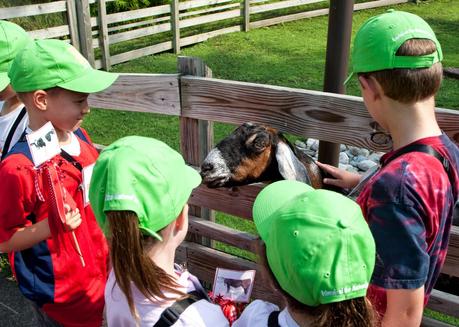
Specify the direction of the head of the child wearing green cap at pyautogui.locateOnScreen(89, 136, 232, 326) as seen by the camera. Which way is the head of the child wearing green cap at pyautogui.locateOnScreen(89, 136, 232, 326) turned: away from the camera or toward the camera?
away from the camera

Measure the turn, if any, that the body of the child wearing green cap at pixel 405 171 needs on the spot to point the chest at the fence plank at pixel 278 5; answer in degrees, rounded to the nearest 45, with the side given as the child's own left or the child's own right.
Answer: approximately 45° to the child's own right

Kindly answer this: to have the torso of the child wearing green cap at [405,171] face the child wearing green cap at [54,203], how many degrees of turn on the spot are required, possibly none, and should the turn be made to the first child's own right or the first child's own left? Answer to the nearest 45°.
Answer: approximately 45° to the first child's own left

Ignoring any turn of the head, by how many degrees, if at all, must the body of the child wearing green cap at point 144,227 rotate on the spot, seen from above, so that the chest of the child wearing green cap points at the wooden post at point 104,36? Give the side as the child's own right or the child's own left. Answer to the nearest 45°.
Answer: approximately 45° to the child's own left

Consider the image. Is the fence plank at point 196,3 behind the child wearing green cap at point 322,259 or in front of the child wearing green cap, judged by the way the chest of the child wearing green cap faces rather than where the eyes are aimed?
in front

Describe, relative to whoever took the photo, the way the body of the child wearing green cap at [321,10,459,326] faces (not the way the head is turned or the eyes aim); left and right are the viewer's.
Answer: facing away from the viewer and to the left of the viewer

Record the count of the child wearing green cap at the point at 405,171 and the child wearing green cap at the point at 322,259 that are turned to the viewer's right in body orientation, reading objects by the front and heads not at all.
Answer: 0

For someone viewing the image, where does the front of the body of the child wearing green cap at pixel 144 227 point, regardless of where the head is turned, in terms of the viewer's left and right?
facing away from the viewer and to the right of the viewer

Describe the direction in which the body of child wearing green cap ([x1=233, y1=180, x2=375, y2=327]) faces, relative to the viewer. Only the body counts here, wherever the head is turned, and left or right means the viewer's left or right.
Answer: facing away from the viewer and to the left of the viewer

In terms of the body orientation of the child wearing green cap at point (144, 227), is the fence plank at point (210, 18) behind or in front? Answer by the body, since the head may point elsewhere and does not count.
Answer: in front

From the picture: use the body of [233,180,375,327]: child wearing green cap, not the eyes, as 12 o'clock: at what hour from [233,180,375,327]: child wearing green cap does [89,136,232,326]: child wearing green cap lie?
[89,136,232,326]: child wearing green cap is roughly at 11 o'clock from [233,180,375,327]: child wearing green cap.

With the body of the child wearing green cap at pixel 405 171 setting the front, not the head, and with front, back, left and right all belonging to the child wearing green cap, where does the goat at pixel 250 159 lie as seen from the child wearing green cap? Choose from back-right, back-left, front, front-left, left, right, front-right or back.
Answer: front

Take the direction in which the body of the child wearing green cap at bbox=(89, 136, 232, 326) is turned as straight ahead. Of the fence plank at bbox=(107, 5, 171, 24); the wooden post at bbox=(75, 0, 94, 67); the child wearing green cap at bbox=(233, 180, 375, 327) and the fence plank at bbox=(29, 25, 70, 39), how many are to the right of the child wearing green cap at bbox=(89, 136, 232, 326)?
1

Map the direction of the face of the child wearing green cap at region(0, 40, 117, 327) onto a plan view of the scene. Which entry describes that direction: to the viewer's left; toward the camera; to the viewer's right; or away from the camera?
to the viewer's right

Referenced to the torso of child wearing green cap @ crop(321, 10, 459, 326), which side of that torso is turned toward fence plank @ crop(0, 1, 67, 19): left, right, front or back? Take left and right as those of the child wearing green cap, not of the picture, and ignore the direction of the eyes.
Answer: front

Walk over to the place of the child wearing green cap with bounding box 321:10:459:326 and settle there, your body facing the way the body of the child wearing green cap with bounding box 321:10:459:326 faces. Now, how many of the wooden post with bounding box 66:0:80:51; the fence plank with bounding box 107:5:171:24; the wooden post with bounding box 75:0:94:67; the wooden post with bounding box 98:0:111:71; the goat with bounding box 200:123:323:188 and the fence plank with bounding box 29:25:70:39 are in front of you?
6

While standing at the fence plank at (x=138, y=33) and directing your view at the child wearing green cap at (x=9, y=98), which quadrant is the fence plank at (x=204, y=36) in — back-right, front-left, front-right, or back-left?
back-left

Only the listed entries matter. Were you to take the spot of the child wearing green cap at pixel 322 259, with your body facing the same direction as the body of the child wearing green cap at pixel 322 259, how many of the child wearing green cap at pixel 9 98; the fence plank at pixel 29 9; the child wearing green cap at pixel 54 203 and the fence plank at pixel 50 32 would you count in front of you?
4

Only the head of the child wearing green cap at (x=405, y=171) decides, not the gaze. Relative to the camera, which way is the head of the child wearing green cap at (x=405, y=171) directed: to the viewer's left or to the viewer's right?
to the viewer's left

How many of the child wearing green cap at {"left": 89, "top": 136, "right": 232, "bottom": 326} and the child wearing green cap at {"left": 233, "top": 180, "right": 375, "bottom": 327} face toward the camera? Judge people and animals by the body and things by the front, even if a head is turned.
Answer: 0
